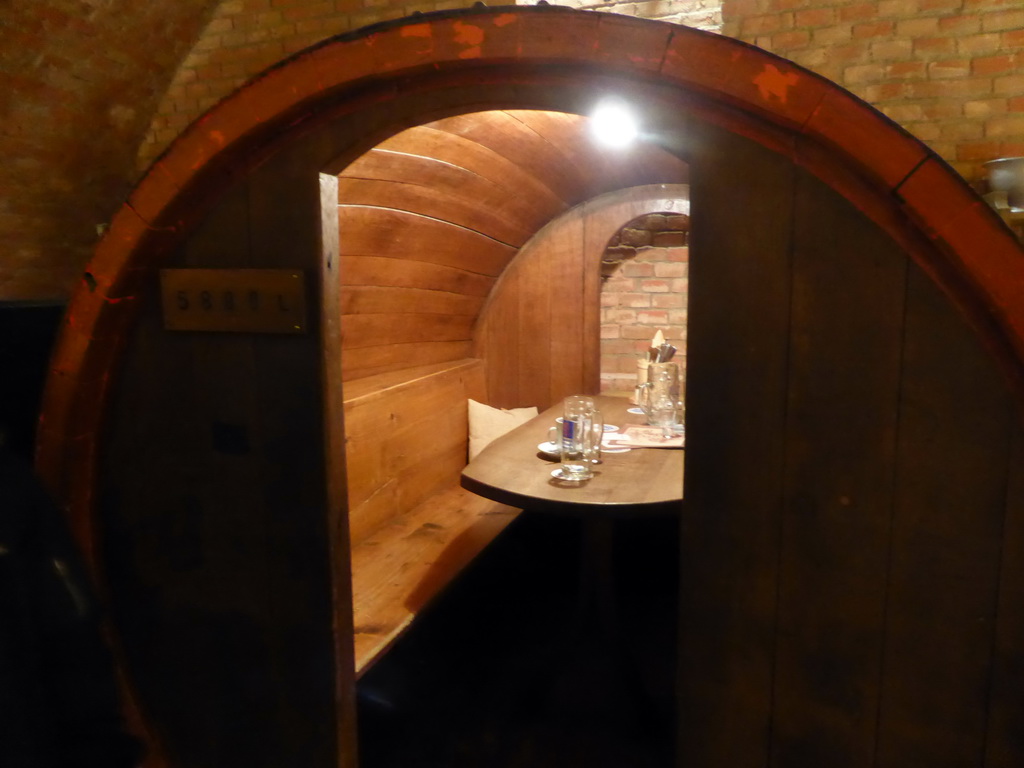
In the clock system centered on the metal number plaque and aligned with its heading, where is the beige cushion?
The beige cushion is roughly at 7 o'clock from the metal number plaque.

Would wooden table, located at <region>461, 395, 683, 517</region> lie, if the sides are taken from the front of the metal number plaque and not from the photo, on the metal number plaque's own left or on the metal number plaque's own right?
on the metal number plaque's own left

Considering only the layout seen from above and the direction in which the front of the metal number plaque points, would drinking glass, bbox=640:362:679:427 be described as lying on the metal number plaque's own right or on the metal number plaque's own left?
on the metal number plaque's own left

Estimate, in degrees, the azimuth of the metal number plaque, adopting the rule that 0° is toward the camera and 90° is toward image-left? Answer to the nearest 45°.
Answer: approximately 0°

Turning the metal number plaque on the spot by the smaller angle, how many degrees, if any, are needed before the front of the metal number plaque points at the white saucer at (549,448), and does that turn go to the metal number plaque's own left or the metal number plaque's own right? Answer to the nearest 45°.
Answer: approximately 135° to the metal number plaque's own left

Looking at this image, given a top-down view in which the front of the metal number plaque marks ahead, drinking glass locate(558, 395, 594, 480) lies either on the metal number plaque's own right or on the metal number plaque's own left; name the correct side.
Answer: on the metal number plaque's own left

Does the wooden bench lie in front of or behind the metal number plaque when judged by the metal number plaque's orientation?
behind
